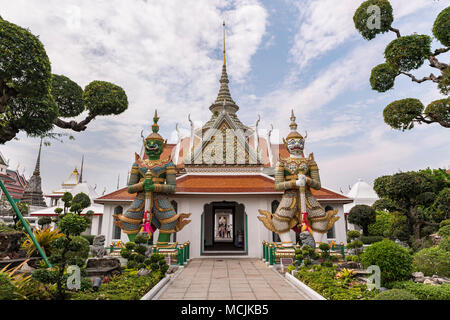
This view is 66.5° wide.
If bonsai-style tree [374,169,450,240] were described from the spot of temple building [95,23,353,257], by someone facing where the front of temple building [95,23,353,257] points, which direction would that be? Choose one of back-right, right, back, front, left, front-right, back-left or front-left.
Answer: left

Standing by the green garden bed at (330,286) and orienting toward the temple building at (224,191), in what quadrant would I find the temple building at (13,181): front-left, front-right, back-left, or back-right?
front-left

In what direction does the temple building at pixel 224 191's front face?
toward the camera

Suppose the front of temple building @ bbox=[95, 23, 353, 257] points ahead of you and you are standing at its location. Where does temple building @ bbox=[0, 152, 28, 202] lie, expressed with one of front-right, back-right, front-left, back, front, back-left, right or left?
back-right

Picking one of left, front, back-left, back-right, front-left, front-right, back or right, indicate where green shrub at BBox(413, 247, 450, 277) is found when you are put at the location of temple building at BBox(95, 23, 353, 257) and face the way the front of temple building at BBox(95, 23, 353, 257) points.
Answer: front-left

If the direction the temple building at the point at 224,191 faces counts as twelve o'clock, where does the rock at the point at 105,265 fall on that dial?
The rock is roughly at 1 o'clock from the temple building.

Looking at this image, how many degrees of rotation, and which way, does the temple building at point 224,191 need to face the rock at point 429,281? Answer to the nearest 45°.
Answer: approximately 45° to its left

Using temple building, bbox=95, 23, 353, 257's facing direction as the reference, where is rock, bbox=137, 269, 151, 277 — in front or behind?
in front

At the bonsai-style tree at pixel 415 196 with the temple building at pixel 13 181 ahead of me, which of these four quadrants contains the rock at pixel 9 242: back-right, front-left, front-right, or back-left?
front-left

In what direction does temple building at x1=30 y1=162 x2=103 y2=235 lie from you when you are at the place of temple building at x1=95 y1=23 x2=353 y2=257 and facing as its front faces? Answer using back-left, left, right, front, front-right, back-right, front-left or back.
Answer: back-right

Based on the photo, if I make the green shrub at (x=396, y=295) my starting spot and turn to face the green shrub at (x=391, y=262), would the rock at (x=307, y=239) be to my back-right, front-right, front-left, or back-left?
front-left

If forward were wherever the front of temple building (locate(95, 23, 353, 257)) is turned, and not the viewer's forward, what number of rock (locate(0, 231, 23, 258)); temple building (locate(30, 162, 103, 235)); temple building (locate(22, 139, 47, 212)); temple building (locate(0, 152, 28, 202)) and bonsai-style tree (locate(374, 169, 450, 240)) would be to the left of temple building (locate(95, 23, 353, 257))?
1

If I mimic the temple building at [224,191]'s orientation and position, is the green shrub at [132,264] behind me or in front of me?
in front
